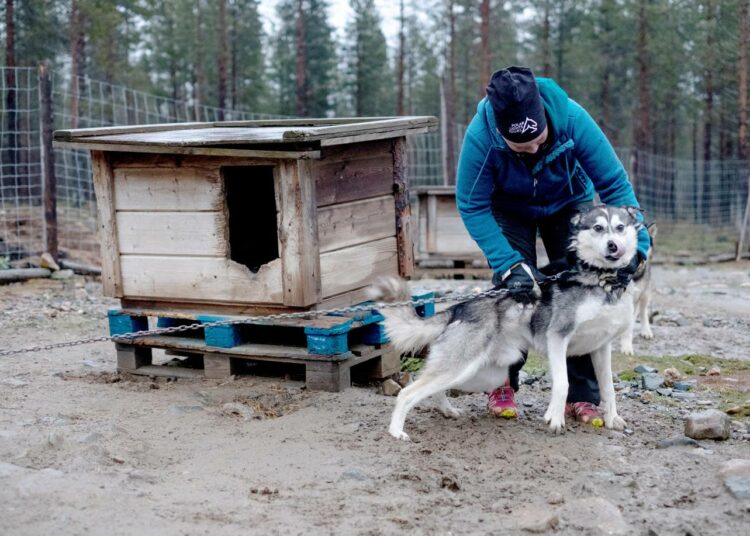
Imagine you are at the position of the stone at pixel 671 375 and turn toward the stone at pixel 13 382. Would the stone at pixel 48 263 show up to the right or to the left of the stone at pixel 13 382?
right

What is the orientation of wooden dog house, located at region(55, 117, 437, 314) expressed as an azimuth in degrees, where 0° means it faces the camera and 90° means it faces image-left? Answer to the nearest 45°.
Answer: approximately 45°

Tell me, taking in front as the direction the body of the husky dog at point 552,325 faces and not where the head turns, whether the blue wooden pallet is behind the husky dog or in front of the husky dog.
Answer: behind

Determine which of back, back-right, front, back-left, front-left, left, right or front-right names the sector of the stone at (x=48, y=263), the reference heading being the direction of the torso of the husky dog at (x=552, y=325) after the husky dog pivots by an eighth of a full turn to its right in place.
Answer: back-right

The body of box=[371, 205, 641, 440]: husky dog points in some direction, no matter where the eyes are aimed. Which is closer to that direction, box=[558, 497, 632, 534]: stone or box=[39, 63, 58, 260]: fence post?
the stone

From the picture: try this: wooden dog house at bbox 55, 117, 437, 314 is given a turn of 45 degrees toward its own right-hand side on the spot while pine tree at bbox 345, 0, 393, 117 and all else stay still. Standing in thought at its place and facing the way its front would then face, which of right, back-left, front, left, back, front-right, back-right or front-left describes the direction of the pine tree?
right

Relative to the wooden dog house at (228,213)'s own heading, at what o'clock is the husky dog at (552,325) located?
The husky dog is roughly at 9 o'clock from the wooden dog house.

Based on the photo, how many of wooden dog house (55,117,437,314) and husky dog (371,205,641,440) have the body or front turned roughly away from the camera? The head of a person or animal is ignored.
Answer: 0

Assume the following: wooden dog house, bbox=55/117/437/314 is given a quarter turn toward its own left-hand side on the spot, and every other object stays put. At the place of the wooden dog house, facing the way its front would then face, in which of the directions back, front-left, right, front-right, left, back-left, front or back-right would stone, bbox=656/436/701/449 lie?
front

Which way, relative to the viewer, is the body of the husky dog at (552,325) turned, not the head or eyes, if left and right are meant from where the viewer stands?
facing the viewer and to the right of the viewer

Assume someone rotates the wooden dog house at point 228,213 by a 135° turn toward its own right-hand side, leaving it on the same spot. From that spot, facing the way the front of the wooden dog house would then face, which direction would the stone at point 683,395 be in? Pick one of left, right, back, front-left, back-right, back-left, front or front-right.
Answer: right

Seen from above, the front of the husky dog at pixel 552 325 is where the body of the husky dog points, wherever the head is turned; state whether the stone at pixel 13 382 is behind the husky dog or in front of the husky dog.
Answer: behind

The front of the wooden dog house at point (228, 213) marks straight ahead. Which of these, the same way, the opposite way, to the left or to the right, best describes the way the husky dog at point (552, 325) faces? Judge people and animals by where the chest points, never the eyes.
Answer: to the left

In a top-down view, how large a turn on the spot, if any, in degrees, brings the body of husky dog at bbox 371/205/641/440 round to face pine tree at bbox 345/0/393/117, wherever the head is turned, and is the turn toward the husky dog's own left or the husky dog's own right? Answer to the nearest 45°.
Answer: approximately 135° to the husky dog's own left

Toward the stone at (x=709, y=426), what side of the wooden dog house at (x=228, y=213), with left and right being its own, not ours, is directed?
left

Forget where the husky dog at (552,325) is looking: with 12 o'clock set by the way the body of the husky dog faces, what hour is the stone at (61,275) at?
The stone is roughly at 6 o'clock from the husky dog.

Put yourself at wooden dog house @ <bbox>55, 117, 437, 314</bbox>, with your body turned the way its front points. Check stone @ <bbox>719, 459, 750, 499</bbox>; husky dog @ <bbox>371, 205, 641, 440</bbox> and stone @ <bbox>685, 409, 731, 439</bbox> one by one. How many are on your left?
3
